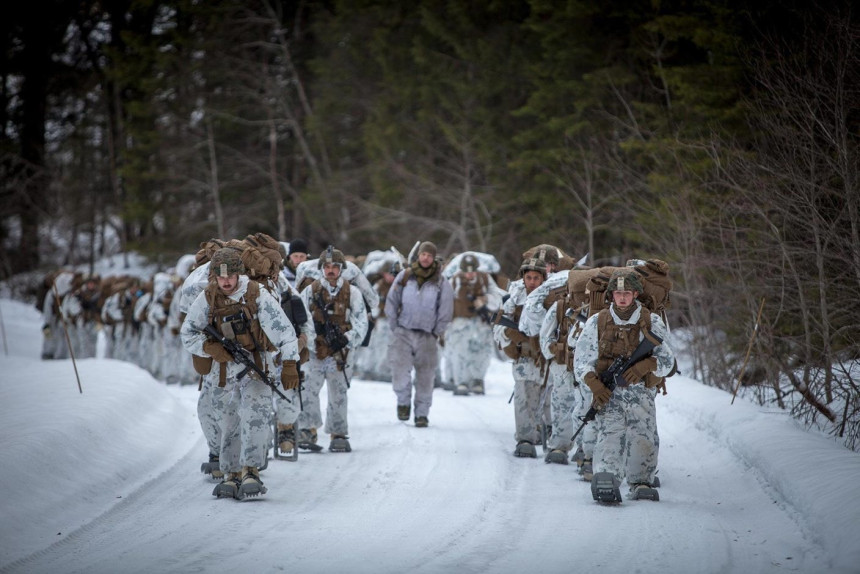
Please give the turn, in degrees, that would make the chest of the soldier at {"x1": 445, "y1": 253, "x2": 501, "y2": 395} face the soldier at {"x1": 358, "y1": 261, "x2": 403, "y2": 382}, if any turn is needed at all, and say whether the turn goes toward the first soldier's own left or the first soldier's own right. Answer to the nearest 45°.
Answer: approximately 135° to the first soldier's own right

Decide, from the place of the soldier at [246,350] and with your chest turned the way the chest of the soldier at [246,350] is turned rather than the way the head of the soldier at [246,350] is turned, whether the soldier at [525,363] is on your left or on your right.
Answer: on your left

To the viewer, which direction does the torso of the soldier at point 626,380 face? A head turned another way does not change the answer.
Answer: toward the camera

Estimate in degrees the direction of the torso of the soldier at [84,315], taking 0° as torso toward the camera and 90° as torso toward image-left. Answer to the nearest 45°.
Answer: approximately 315°

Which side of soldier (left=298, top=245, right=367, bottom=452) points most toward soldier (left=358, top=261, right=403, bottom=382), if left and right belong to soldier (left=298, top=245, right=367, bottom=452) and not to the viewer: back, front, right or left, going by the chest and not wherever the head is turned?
back

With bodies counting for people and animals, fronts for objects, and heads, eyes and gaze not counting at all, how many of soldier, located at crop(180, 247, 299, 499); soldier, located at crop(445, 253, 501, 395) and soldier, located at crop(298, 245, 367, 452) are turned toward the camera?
3

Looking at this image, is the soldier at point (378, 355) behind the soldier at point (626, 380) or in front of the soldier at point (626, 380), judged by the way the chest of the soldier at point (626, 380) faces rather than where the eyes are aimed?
behind

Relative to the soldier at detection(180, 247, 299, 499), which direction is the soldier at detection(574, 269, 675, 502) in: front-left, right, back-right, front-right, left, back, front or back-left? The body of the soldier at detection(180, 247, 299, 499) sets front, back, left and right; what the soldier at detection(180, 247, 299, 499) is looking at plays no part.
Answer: left

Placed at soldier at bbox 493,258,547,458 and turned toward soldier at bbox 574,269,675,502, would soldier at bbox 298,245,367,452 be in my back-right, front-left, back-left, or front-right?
back-right

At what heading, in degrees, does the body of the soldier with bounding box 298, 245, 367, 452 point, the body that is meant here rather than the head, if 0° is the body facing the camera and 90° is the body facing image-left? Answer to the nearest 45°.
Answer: approximately 0°

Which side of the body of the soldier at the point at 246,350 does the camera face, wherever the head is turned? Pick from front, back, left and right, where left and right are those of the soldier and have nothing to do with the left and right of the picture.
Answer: front

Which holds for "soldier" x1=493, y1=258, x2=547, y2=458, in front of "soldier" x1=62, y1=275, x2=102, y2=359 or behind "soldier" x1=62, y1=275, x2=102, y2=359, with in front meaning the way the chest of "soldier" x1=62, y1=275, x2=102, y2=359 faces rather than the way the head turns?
in front

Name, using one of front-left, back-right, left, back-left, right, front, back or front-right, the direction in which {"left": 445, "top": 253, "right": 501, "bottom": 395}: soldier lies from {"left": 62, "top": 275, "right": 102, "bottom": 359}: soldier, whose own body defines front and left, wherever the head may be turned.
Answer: front

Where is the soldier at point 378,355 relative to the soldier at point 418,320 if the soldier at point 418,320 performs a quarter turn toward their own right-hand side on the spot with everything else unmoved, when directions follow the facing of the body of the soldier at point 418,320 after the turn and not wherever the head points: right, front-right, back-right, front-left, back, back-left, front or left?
right

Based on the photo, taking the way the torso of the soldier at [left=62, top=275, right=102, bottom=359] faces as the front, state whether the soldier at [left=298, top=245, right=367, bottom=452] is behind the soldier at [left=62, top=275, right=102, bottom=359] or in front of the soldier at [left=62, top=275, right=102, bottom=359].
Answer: in front
